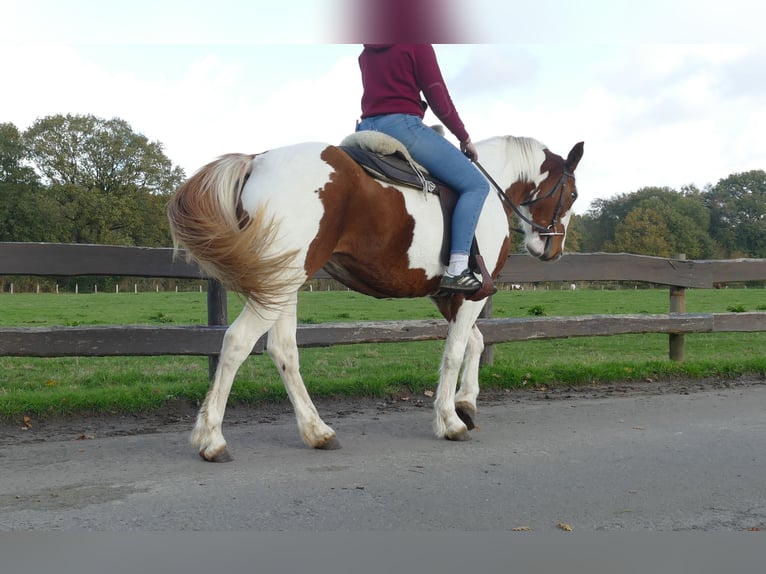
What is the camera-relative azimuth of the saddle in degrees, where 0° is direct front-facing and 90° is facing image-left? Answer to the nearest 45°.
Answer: approximately 270°
